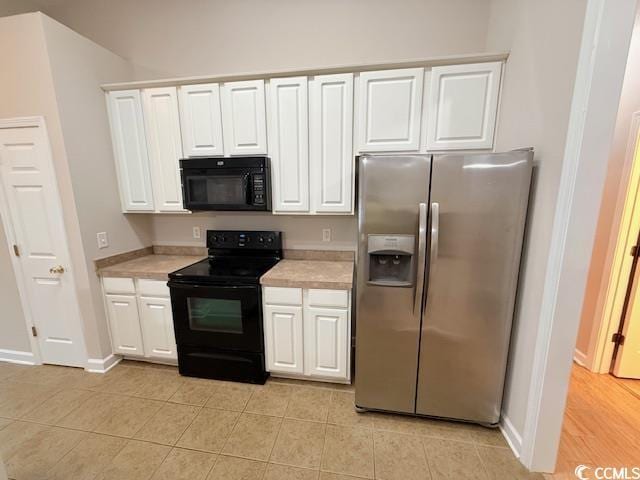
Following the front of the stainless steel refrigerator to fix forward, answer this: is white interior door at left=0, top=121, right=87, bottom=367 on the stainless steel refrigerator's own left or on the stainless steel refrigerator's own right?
on the stainless steel refrigerator's own right

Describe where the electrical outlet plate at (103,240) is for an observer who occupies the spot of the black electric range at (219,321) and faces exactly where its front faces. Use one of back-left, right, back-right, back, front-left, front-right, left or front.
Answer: right

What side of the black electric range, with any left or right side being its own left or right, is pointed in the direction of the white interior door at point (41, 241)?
right

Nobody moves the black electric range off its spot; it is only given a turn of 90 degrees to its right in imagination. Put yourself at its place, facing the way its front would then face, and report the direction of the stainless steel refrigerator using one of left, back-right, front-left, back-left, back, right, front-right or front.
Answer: back

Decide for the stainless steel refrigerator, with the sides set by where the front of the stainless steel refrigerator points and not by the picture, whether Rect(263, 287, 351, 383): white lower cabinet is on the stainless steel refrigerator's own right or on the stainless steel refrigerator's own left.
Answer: on the stainless steel refrigerator's own right

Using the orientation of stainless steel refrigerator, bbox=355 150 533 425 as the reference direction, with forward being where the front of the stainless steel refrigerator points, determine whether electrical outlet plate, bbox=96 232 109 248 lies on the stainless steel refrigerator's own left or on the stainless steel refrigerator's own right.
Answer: on the stainless steel refrigerator's own right

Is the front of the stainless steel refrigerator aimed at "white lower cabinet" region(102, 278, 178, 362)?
no

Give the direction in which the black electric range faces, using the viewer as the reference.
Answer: facing the viewer and to the left of the viewer

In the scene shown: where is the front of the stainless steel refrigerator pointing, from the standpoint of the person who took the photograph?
facing the viewer

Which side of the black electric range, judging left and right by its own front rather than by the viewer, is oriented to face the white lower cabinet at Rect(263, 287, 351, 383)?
left

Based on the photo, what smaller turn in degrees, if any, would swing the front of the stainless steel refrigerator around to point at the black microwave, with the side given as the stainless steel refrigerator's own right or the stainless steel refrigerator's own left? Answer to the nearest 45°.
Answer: approximately 90° to the stainless steel refrigerator's own right

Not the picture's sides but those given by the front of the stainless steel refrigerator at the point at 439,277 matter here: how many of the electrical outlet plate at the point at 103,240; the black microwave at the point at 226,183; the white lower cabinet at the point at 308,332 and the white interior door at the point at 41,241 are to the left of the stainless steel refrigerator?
0
